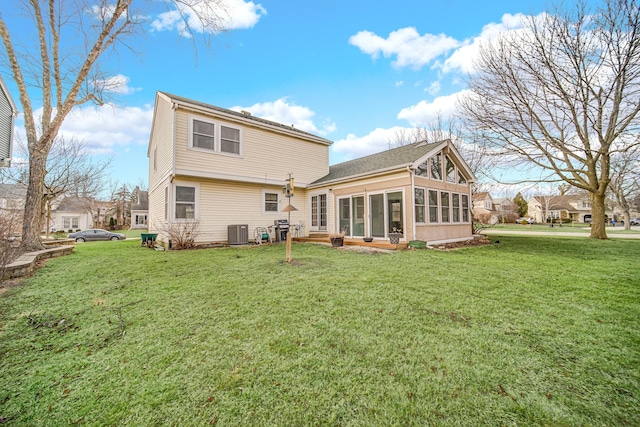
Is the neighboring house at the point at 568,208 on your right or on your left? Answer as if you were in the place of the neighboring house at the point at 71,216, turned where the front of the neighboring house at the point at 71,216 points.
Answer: on your left

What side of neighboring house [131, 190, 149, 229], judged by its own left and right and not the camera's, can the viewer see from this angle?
front

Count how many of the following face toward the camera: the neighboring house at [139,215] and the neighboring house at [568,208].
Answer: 2

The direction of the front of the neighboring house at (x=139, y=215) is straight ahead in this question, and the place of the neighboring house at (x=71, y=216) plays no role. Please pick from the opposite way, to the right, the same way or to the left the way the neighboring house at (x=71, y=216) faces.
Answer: the same way

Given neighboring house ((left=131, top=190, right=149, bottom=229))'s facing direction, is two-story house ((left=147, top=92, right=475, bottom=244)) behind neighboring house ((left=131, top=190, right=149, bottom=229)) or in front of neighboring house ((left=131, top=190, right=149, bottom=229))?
in front

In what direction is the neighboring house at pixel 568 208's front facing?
toward the camera

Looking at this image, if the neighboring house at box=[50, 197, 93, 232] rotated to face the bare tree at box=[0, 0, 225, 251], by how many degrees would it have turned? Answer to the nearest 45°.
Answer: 0° — it already faces it

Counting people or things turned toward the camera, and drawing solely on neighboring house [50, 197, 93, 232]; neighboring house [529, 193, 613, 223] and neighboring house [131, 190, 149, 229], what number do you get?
3

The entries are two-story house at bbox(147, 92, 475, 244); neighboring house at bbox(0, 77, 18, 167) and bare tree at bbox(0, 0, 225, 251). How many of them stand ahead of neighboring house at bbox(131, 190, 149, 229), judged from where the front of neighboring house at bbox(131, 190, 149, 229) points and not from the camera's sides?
3

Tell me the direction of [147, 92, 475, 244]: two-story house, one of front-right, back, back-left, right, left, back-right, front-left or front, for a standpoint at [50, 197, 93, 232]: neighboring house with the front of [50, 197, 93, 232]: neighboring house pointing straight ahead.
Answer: front
